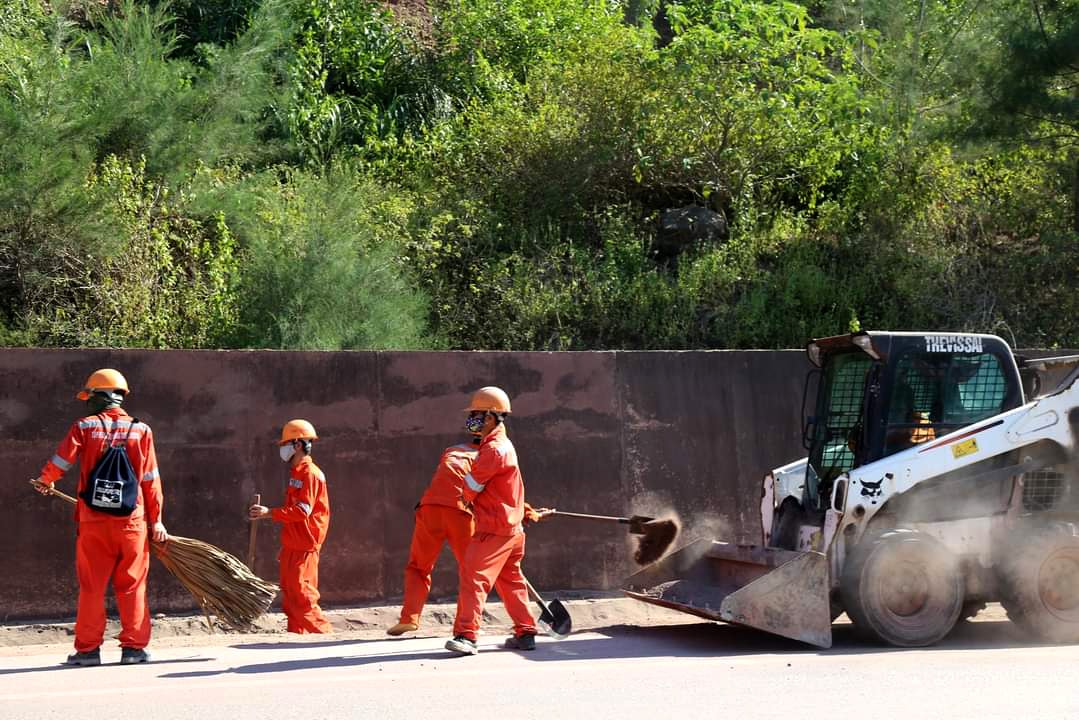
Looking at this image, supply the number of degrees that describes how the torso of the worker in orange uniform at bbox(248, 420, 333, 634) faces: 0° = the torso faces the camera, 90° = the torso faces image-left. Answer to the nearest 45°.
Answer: approximately 90°

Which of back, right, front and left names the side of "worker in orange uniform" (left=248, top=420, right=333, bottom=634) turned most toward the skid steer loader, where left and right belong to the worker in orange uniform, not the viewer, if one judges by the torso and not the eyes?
back

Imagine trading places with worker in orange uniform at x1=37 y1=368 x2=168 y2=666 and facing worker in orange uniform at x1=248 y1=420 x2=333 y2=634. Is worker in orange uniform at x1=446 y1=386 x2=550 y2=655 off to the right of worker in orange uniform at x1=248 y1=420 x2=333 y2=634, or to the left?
right

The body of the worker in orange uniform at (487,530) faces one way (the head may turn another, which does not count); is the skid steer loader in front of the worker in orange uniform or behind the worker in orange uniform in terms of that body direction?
behind

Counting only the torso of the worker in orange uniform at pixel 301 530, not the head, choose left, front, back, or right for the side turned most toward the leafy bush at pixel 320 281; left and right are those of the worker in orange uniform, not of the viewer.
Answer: right

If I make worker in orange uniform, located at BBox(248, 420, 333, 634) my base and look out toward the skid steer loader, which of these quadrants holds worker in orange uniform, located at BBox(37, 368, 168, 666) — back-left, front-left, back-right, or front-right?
back-right

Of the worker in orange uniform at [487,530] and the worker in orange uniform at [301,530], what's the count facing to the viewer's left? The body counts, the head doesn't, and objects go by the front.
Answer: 2

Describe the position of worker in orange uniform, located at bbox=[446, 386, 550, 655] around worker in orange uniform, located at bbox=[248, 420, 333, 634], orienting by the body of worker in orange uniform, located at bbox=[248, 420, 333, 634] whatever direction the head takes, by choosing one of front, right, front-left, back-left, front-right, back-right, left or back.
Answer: back-left

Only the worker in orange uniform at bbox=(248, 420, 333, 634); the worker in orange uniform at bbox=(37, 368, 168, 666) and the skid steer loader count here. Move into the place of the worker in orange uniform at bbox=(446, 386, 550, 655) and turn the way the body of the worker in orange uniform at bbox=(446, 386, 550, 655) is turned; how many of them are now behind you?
1
